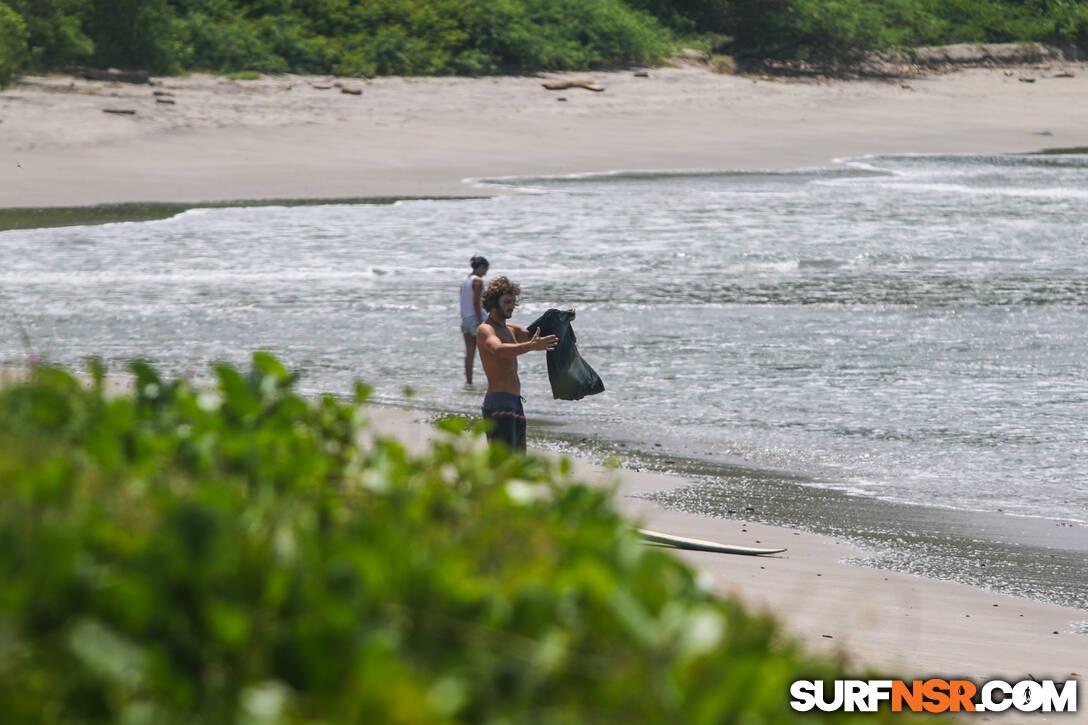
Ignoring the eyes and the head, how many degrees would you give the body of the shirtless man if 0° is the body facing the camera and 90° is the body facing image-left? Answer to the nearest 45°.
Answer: approximately 315°

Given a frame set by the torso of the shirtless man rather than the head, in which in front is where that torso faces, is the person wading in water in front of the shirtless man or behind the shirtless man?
behind

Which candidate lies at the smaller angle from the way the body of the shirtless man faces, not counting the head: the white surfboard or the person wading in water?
the white surfboard

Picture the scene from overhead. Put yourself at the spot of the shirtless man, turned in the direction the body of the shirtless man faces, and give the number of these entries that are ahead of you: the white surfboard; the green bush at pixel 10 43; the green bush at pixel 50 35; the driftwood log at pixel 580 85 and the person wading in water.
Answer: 1

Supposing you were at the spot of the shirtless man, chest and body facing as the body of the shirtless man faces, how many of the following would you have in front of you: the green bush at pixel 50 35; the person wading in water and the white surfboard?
1

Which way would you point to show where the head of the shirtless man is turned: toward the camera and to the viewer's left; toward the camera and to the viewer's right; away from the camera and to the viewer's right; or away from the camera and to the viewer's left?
toward the camera and to the viewer's right

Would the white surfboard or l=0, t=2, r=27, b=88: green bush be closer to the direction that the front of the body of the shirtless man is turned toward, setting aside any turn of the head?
the white surfboard

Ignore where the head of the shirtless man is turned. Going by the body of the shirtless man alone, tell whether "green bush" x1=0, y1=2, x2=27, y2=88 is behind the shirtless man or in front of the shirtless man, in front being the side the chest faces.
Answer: behind

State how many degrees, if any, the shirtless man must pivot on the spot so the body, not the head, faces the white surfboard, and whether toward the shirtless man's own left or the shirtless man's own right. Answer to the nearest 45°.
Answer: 0° — they already face it

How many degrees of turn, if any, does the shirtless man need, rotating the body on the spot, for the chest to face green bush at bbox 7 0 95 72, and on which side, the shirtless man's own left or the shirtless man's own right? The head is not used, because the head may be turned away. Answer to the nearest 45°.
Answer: approximately 180°

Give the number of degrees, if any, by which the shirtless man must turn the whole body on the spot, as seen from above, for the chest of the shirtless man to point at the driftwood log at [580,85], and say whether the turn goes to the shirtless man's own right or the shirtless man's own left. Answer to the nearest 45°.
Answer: approximately 135° to the shirtless man's own left

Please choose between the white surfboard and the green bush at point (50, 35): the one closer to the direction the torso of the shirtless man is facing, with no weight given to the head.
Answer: the white surfboard
